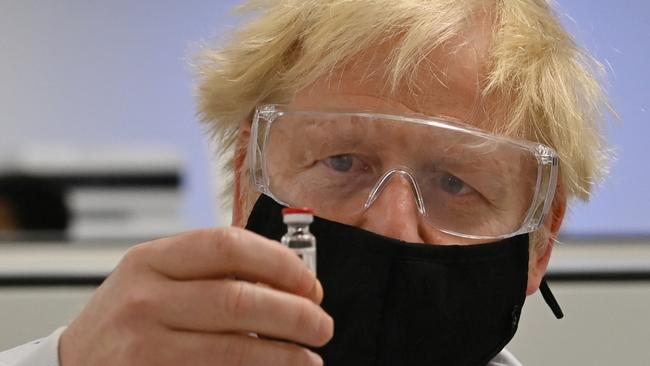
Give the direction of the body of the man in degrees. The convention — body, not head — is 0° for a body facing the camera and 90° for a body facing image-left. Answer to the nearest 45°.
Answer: approximately 0°
